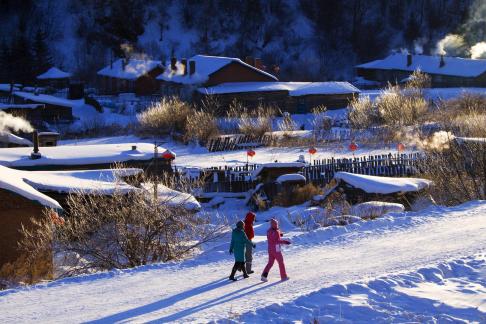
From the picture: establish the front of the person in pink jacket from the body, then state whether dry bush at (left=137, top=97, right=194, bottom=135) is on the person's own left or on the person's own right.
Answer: on the person's own left

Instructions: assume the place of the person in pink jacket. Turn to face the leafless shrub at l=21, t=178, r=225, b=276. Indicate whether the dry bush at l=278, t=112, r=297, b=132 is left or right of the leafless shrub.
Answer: right

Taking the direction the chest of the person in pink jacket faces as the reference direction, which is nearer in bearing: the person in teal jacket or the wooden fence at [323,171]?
the wooden fence
